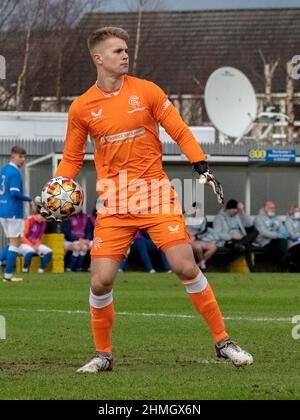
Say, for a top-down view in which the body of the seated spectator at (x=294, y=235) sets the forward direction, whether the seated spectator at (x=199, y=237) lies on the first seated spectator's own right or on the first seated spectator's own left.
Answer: on the first seated spectator's own right

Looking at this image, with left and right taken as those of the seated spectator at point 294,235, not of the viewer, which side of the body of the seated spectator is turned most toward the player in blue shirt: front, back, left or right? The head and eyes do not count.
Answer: right

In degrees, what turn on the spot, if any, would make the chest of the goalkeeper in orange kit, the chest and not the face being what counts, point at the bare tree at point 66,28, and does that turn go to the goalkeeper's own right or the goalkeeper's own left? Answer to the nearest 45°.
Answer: approximately 180°

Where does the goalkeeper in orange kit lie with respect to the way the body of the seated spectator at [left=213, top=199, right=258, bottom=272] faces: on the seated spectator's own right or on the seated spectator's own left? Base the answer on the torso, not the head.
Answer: on the seated spectator's own right

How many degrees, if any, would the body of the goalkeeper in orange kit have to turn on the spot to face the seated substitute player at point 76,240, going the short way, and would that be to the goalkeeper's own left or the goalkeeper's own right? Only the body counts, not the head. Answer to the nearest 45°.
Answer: approximately 180°

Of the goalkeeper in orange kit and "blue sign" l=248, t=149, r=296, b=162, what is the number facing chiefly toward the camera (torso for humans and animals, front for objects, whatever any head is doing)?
2

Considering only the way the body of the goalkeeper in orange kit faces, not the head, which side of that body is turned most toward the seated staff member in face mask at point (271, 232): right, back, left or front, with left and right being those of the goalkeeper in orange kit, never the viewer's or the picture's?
back

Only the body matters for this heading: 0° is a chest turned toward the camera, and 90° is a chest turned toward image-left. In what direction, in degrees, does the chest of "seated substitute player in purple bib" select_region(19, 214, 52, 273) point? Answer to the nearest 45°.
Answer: approximately 0°
